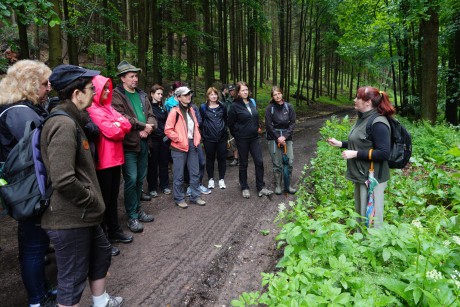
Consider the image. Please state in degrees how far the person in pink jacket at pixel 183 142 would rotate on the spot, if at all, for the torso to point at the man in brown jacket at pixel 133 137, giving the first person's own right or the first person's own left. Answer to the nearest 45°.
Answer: approximately 90° to the first person's own right

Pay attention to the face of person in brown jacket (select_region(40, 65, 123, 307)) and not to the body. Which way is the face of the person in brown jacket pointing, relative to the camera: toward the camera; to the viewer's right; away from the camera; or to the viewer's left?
to the viewer's right

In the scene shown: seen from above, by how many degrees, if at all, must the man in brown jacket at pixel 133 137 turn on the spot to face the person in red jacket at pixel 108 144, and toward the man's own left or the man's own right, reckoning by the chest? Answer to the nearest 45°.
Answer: approximately 45° to the man's own right

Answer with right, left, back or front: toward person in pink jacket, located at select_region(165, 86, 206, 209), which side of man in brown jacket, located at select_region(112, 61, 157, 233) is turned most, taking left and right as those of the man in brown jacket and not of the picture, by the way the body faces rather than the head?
left

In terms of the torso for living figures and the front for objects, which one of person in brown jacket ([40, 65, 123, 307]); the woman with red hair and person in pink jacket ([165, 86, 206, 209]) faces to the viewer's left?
the woman with red hair

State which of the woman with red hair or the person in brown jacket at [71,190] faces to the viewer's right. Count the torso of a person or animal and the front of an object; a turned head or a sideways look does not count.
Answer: the person in brown jacket

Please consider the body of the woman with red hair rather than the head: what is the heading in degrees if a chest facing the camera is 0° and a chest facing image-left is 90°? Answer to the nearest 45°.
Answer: approximately 90°

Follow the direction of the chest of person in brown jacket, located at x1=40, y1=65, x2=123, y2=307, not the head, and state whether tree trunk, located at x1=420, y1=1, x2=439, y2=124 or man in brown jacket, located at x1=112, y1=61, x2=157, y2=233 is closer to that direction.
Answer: the tree trunk

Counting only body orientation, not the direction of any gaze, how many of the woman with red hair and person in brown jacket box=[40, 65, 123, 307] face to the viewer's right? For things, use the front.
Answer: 1
